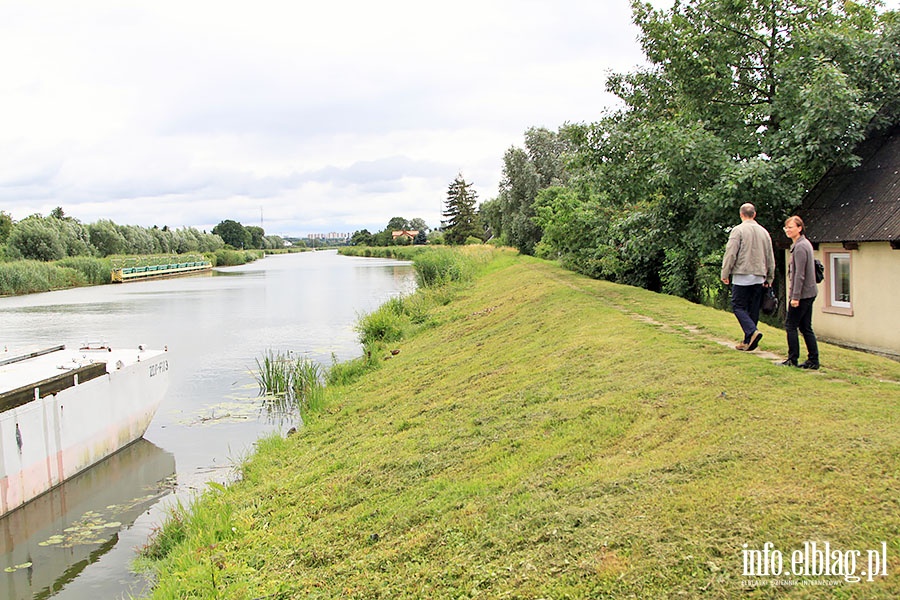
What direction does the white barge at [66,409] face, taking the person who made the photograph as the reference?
facing away from the viewer and to the right of the viewer

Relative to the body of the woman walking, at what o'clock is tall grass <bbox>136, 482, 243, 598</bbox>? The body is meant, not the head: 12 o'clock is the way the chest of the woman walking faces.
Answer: The tall grass is roughly at 11 o'clock from the woman walking.

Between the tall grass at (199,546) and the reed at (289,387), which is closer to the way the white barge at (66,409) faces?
the reed

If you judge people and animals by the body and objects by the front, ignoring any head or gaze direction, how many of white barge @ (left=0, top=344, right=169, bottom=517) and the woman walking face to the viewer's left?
1

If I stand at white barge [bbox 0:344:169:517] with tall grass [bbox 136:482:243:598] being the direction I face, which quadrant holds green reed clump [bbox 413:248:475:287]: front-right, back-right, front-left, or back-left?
back-left

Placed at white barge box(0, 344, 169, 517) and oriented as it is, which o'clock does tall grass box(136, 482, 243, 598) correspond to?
The tall grass is roughly at 4 o'clock from the white barge.

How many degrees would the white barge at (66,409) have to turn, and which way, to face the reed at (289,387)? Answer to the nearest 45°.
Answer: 0° — it already faces it

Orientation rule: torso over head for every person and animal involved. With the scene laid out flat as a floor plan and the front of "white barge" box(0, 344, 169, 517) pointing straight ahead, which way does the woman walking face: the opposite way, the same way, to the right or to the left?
to the left

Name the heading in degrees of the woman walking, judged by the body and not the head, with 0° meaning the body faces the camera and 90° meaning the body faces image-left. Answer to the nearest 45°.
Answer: approximately 90°
